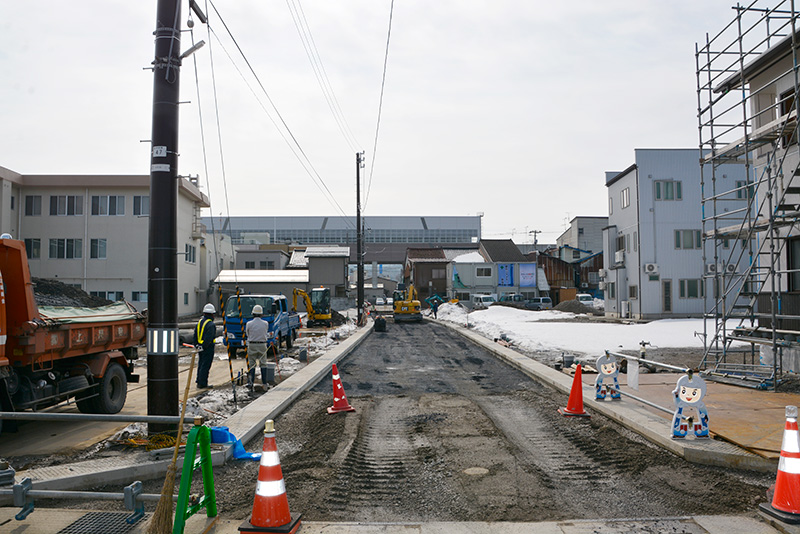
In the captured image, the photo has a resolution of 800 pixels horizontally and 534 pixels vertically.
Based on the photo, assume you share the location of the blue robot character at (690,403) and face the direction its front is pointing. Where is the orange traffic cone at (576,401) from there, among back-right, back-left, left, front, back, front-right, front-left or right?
back-right

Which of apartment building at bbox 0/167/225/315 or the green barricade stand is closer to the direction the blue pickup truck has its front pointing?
the green barricade stand

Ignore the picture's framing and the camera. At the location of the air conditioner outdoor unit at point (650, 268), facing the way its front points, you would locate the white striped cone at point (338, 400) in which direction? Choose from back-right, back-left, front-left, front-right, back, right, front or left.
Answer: front

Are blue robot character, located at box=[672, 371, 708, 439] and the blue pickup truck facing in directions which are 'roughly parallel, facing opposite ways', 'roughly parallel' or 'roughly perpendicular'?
roughly parallel

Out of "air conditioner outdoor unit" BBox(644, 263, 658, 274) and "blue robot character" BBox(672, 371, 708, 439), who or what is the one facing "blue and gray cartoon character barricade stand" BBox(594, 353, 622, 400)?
the air conditioner outdoor unit

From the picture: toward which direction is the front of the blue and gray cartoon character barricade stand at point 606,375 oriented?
toward the camera

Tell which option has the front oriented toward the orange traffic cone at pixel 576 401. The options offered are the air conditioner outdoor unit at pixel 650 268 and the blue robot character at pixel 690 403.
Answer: the air conditioner outdoor unit

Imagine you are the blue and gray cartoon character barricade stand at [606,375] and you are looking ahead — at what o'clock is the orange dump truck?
The orange dump truck is roughly at 2 o'clock from the blue and gray cartoon character barricade stand.

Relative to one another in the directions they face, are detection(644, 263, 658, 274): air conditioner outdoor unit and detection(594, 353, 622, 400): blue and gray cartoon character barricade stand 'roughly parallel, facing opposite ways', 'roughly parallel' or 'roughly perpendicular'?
roughly parallel

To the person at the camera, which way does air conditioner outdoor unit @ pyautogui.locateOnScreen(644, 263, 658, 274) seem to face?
facing the viewer

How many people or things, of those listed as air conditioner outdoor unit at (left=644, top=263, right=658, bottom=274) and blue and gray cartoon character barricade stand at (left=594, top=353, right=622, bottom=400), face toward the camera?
2

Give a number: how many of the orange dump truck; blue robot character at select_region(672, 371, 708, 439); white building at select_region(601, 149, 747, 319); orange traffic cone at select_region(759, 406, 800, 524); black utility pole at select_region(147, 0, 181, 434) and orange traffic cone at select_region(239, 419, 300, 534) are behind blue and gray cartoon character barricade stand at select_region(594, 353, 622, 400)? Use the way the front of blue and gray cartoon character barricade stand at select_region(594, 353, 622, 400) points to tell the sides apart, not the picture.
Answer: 1

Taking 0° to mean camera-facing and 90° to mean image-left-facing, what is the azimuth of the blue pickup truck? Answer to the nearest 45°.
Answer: approximately 45°
